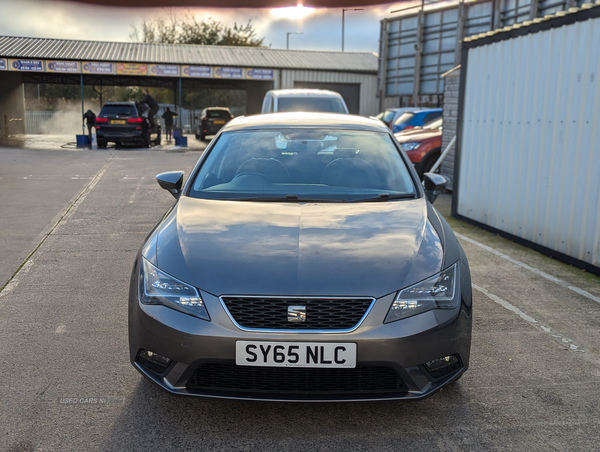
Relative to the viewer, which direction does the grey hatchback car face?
toward the camera

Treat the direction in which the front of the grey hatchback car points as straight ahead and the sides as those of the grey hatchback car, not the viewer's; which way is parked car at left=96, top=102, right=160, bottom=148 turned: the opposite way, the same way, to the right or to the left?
the opposite way

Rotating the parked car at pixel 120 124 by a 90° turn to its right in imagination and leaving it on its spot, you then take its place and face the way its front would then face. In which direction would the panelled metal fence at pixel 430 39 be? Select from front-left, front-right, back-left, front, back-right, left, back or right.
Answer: front

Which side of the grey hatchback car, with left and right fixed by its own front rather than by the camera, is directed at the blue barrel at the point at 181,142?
back

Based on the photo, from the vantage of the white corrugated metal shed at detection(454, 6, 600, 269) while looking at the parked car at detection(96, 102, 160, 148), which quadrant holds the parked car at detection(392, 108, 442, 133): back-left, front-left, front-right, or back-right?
front-right

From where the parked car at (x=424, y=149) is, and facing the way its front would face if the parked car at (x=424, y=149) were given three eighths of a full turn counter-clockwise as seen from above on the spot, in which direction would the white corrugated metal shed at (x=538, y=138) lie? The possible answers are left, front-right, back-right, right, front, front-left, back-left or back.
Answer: right

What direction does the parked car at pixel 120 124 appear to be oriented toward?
away from the camera

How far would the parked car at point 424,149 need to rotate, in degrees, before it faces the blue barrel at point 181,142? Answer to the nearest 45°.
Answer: approximately 90° to its right

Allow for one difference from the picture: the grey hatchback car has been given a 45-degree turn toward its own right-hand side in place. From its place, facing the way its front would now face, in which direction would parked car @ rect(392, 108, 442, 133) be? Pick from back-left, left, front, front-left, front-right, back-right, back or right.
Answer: back-right

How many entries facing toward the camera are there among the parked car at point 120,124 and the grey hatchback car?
1

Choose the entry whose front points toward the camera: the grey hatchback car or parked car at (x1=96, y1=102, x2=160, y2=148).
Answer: the grey hatchback car

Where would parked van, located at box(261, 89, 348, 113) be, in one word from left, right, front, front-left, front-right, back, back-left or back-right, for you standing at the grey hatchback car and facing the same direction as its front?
back
